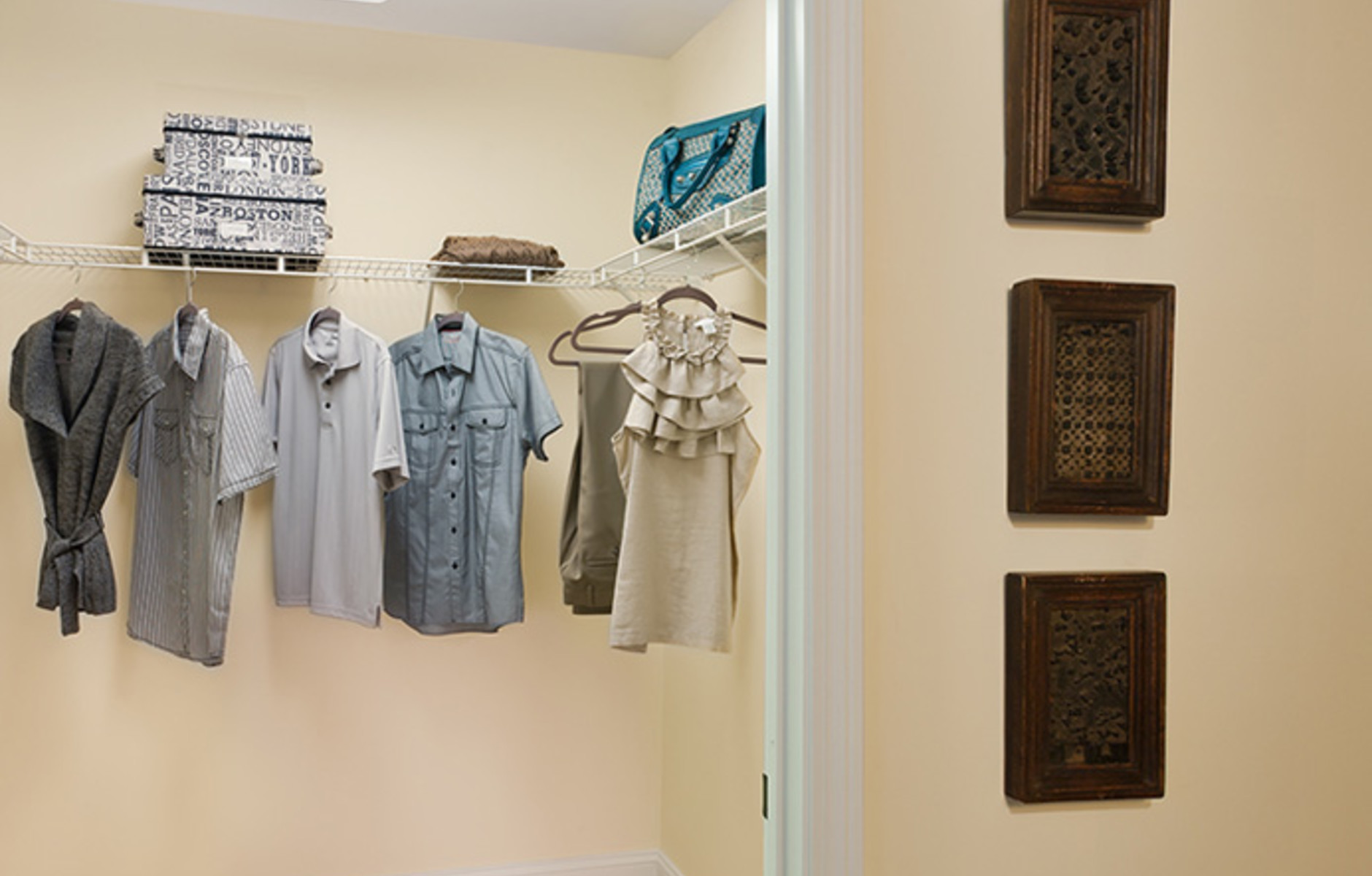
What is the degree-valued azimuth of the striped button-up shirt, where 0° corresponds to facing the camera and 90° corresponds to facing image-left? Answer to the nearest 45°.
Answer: approximately 45°

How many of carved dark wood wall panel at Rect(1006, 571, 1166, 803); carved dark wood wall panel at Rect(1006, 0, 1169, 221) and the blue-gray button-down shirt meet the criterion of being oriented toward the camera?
3

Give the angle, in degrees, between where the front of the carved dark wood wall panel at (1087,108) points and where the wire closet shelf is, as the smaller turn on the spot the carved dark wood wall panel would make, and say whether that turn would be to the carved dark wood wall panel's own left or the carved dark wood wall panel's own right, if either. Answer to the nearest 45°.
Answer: approximately 135° to the carved dark wood wall panel's own right

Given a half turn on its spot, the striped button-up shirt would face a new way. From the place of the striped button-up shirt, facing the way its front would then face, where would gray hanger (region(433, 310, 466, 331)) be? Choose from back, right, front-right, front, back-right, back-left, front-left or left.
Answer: front-right

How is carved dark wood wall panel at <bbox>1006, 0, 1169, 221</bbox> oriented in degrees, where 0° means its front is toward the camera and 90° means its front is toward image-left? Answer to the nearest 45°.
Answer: approximately 0°

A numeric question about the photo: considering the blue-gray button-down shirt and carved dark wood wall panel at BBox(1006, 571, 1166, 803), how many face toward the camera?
2
